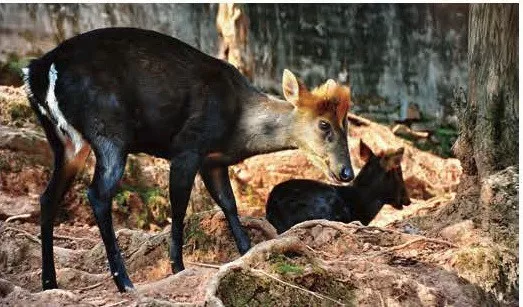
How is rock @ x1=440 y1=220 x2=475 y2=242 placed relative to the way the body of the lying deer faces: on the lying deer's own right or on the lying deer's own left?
on the lying deer's own right

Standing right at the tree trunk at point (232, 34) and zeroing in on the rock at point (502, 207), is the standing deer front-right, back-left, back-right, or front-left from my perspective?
front-right

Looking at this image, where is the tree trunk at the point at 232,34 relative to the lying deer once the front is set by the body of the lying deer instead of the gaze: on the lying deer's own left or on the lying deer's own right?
on the lying deer's own left

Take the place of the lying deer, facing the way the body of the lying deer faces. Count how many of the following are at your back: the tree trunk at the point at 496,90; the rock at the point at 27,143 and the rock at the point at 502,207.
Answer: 1

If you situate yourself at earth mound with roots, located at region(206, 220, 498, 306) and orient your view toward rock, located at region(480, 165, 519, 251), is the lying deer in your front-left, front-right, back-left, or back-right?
front-left

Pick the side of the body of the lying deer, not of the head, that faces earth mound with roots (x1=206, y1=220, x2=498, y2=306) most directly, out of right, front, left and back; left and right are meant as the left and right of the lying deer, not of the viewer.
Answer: right

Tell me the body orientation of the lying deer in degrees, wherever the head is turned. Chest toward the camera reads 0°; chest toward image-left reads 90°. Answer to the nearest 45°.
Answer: approximately 270°

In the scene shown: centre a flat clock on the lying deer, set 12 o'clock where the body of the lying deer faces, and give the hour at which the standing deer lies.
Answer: The standing deer is roughly at 4 o'clock from the lying deer.

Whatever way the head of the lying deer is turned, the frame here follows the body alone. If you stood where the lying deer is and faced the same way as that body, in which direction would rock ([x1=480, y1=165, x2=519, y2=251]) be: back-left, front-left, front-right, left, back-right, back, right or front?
front-right
